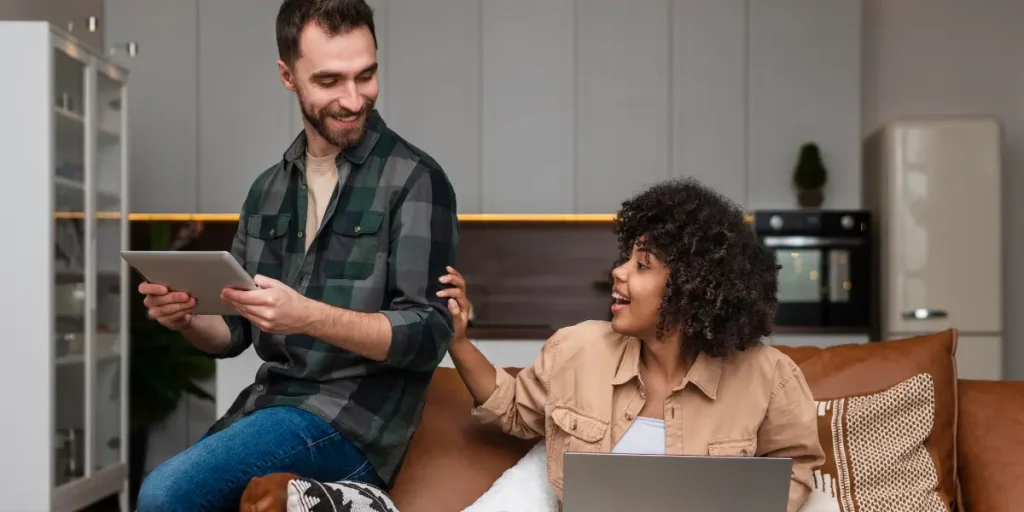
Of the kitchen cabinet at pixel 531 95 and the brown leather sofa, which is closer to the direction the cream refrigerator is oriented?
the brown leather sofa

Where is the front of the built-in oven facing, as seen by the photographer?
facing the viewer

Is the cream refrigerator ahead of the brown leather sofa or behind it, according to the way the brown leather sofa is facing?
behind

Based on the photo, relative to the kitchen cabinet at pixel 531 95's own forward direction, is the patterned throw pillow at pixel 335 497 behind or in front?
in front

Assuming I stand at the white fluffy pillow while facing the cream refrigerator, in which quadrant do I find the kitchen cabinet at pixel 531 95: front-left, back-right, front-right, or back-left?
front-left

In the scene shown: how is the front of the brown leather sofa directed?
toward the camera

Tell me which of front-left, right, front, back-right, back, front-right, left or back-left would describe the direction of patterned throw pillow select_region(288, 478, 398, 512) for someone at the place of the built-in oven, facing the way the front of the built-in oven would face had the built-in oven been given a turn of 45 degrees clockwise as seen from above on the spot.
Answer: front-left

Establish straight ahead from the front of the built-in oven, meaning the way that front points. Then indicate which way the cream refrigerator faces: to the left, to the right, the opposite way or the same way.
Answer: the same way

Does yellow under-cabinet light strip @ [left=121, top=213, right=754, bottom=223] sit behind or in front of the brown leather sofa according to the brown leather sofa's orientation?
behind

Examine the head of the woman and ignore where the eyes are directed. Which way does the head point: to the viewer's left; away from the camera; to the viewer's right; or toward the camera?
to the viewer's left

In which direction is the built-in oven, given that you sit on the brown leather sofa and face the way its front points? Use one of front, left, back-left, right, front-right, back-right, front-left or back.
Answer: back

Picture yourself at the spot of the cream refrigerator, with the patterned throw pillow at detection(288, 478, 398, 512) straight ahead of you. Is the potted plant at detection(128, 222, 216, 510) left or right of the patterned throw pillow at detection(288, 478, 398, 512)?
right

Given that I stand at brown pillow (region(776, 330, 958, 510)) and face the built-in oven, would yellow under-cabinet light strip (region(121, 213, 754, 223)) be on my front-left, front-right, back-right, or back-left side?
front-left

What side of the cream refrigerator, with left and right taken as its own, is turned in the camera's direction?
front

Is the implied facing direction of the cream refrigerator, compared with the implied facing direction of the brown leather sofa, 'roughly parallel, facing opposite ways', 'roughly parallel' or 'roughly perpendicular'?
roughly parallel
